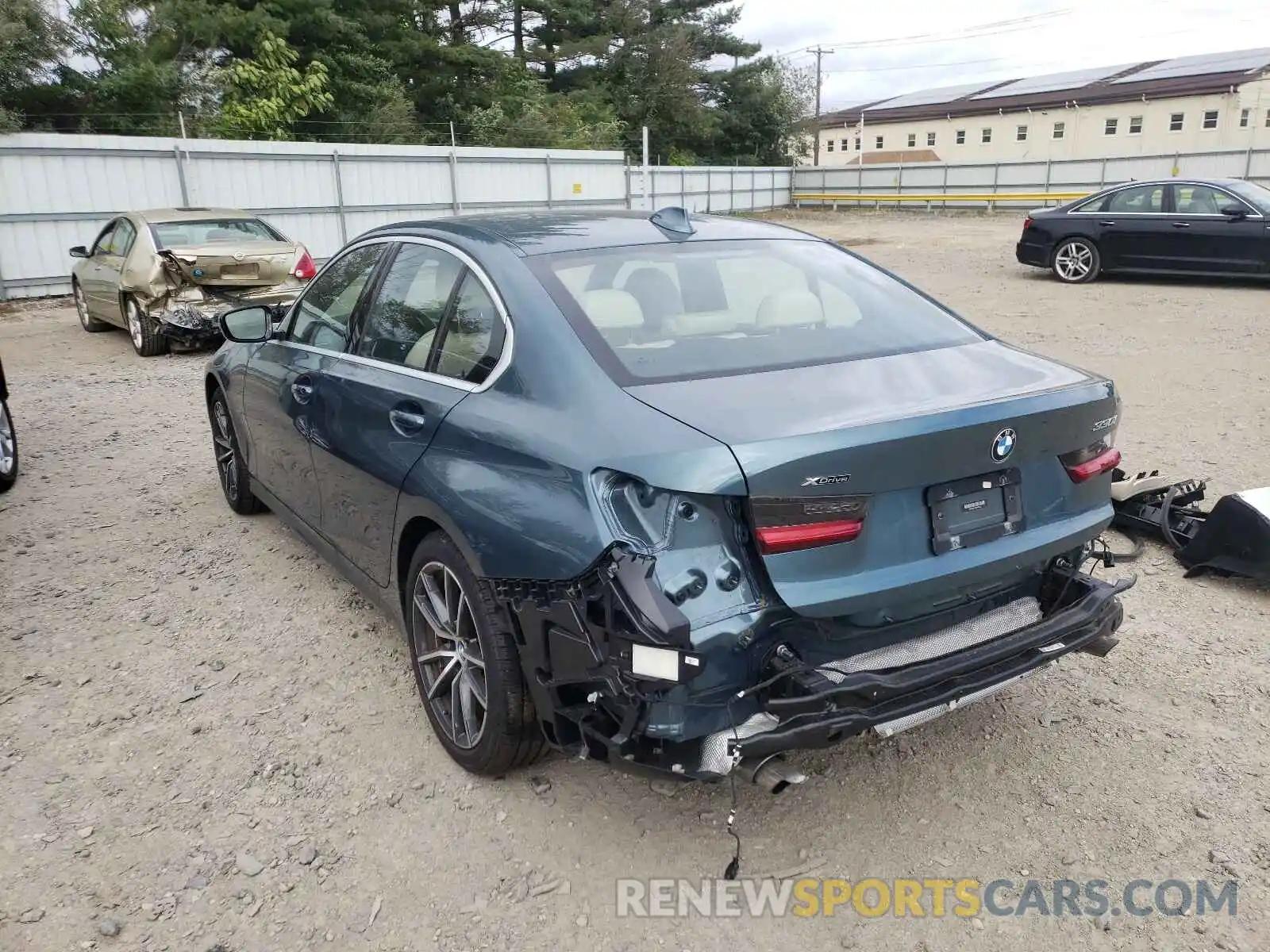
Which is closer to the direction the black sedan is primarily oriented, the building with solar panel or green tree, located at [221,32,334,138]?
the building with solar panel

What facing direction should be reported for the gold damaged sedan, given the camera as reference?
facing away from the viewer and to the left of the viewer

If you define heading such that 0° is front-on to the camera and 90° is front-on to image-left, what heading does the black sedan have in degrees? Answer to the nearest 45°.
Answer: approximately 270°

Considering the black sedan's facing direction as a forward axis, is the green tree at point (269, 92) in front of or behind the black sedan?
behind

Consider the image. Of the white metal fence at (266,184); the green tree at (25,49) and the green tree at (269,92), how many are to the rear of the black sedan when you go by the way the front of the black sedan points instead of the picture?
3

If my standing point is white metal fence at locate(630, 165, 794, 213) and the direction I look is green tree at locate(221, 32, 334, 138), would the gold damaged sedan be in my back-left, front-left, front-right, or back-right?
front-left

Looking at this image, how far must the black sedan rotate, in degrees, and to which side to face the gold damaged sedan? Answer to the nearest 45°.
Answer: approximately 135° to its right

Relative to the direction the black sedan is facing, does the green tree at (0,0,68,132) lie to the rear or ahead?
to the rear

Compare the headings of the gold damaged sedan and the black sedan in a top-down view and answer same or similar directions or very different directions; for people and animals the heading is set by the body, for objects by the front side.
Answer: very different directions

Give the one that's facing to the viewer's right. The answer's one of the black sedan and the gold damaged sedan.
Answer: the black sedan

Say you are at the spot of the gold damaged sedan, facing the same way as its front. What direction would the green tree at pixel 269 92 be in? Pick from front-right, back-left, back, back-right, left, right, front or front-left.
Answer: front-right

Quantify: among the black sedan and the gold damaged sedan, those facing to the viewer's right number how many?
1

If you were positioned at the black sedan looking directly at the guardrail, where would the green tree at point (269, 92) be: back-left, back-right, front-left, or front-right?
front-left
